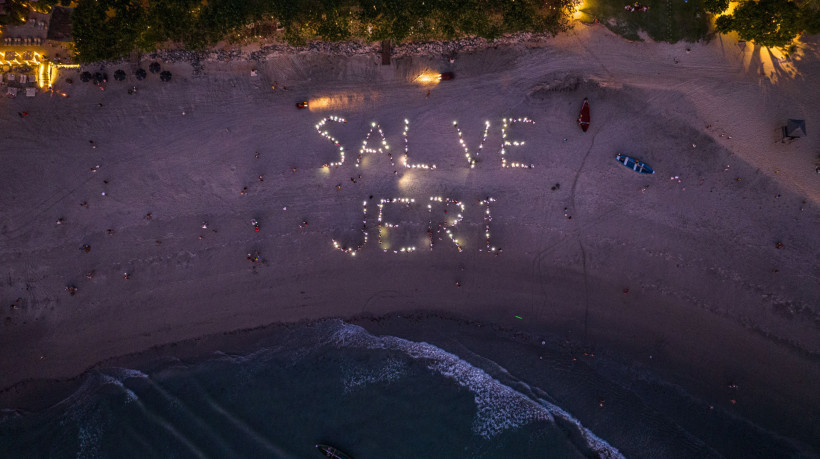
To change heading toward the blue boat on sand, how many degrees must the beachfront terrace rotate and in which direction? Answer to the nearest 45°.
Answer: approximately 45° to its left

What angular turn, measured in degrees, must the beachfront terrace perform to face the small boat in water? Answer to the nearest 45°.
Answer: approximately 45° to its left

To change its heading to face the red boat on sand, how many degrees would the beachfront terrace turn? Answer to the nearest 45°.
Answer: approximately 45° to its left

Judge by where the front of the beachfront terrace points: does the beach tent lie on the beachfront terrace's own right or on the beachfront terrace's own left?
on the beachfront terrace's own left
